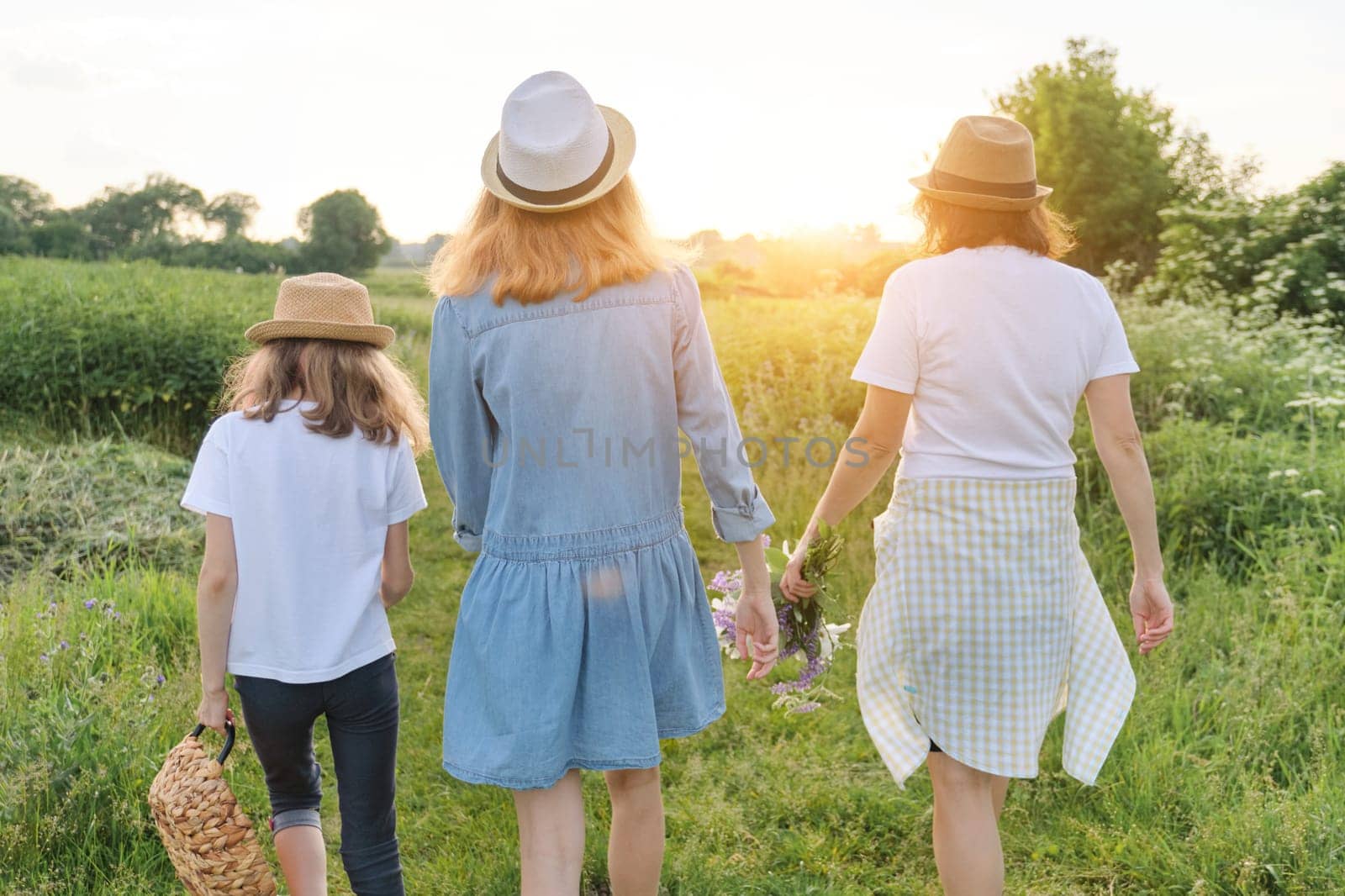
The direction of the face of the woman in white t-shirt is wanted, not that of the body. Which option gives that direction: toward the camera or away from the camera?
away from the camera

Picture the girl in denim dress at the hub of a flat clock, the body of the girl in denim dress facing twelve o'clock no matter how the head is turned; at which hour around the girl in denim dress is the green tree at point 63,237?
The green tree is roughly at 11 o'clock from the girl in denim dress.

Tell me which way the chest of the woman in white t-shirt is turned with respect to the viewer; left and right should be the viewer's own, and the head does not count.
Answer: facing away from the viewer

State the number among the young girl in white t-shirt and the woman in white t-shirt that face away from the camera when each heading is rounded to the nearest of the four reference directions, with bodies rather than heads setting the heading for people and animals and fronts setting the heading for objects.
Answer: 2

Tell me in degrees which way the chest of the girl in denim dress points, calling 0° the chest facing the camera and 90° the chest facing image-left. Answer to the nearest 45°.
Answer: approximately 180°

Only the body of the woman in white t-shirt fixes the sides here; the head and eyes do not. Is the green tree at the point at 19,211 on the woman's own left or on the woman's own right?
on the woman's own left

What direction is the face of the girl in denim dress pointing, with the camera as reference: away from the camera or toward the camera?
away from the camera

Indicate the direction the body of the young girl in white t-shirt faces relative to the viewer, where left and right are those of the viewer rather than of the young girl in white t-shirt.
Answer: facing away from the viewer

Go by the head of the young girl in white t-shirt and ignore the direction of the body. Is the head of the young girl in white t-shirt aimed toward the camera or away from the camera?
away from the camera

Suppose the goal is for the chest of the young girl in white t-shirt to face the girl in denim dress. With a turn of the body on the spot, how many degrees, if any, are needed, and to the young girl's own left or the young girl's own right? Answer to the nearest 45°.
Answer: approximately 135° to the young girl's own right

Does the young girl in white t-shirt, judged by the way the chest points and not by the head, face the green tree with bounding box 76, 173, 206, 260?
yes

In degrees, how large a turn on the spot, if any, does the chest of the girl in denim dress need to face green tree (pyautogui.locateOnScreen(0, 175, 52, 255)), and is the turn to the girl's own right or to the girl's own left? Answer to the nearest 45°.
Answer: approximately 45° to the girl's own left

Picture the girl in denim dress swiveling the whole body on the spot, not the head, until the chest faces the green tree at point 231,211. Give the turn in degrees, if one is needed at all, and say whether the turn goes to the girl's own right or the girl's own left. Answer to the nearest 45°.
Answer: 0° — they already face it
